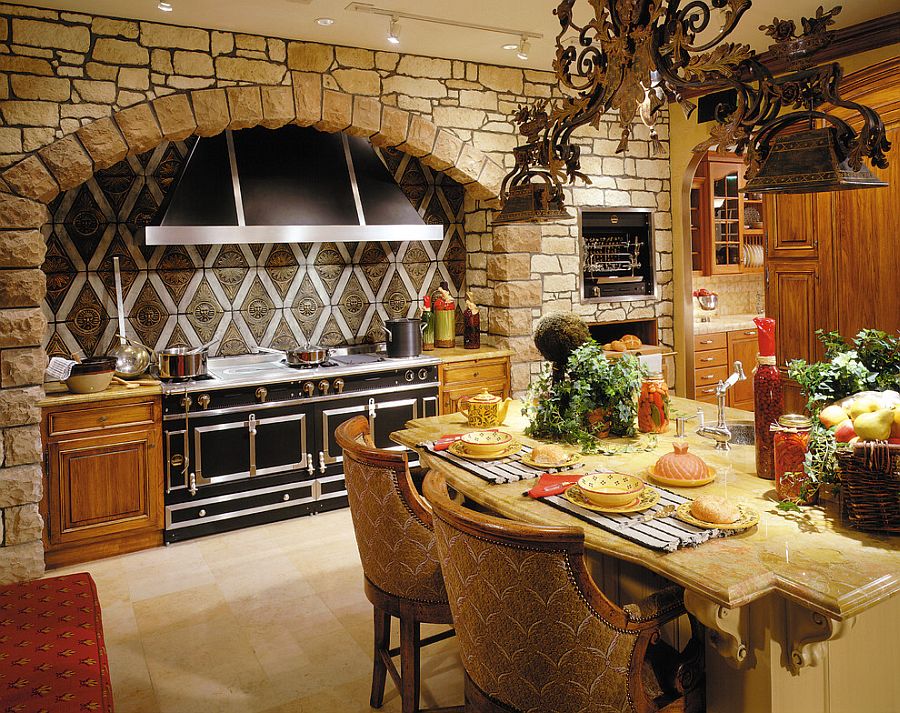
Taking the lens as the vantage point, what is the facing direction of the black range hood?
facing the viewer

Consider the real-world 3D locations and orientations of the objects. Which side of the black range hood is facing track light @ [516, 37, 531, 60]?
left

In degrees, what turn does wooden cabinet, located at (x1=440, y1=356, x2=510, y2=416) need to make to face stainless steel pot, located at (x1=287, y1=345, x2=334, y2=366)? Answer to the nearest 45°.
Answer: approximately 90° to its right

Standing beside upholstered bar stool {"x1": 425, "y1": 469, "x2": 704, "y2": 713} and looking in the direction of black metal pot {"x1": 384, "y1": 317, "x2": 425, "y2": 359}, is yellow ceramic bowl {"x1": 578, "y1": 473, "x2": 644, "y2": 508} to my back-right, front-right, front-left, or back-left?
front-right

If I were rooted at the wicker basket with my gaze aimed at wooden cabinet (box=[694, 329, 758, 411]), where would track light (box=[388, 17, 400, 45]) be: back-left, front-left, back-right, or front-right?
front-left

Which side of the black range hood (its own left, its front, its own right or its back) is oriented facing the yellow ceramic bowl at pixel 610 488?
front
